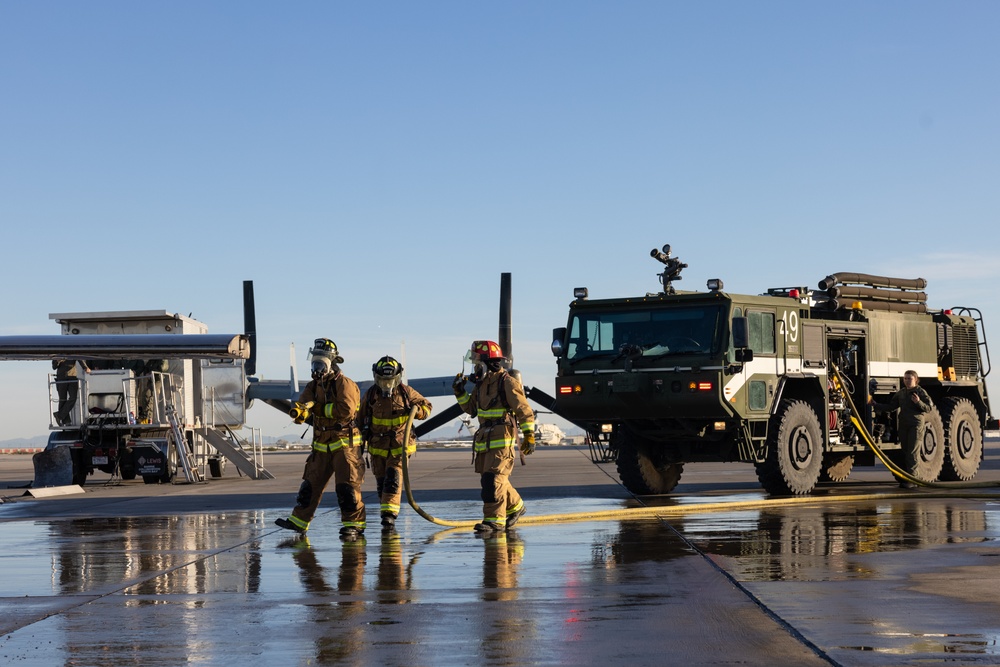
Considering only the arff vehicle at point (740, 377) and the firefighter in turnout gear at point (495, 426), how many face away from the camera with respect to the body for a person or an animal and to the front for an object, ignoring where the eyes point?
0

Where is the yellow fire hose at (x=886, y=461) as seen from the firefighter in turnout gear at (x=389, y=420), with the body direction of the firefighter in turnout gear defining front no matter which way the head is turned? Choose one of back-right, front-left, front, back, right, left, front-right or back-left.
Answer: back-left

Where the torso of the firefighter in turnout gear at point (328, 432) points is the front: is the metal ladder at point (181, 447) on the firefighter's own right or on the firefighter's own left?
on the firefighter's own right

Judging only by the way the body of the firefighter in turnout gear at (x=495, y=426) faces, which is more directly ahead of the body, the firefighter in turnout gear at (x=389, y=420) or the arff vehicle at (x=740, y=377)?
the firefighter in turnout gear

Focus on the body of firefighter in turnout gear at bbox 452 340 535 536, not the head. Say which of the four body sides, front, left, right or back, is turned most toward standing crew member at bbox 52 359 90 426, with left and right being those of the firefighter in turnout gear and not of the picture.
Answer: right

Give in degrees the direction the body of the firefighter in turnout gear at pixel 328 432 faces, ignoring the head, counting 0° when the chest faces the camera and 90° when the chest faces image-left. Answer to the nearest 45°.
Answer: approximately 45°

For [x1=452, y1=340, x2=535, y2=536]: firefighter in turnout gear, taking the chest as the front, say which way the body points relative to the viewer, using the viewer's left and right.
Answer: facing the viewer and to the left of the viewer

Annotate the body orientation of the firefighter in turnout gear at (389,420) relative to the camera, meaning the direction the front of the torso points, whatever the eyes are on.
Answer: toward the camera

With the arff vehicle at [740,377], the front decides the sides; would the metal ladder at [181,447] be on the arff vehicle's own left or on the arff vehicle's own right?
on the arff vehicle's own right

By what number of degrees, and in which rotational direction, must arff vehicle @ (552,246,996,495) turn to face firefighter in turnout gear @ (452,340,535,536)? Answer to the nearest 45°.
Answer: approximately 45° to its left
